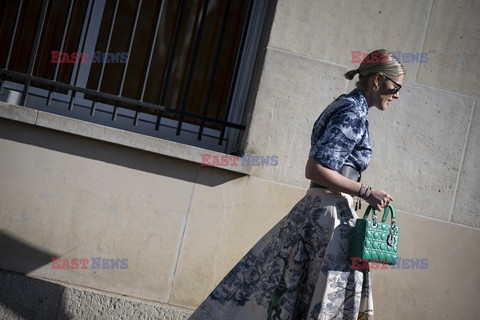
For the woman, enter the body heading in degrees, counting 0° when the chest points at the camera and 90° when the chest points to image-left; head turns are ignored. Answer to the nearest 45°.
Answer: approximately 270°

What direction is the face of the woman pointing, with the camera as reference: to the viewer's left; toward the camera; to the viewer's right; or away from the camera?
to the viewer's right

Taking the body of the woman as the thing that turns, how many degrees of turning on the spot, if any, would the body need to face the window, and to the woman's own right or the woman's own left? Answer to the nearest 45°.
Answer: approximately 135° to the woman's own left
